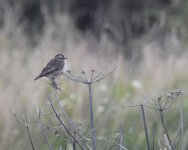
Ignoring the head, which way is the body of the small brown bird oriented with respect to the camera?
to the viewer's right
